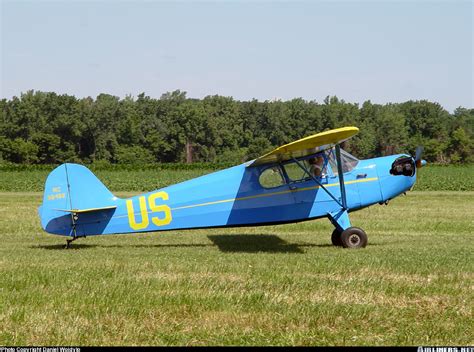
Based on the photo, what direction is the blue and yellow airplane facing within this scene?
to the viewer's right
